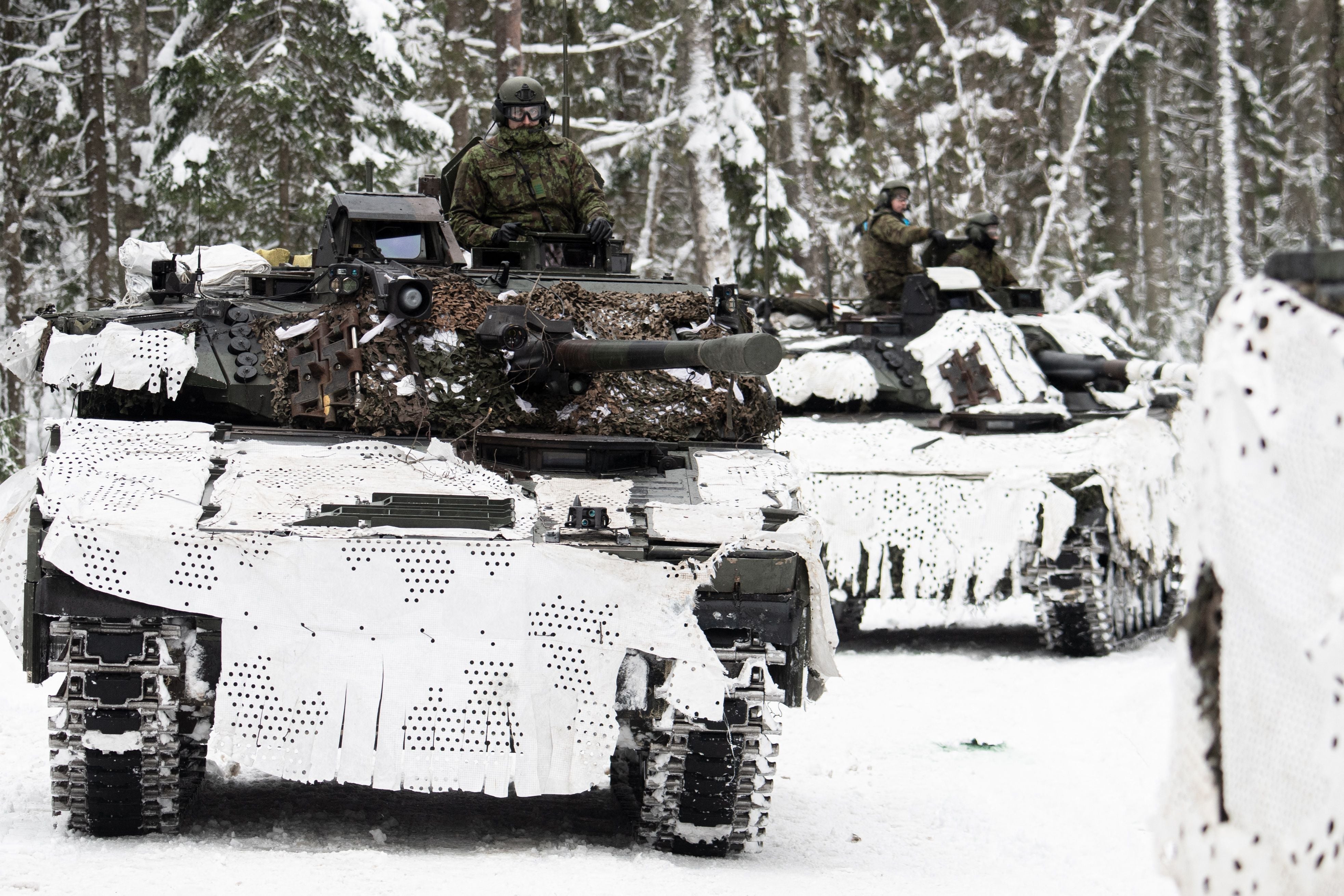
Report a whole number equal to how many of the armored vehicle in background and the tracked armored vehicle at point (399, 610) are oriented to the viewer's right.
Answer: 0

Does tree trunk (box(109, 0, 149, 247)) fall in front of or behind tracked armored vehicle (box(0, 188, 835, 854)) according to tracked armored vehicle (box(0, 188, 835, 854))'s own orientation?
behind

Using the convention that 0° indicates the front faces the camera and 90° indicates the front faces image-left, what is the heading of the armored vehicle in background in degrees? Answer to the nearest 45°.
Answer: approximately 0°

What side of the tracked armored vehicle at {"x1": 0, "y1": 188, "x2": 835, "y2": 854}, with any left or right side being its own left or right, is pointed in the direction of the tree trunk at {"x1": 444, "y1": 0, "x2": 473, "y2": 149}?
back

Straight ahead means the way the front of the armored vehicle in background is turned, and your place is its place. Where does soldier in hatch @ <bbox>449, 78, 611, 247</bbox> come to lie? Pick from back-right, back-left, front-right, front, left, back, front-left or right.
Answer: front-right

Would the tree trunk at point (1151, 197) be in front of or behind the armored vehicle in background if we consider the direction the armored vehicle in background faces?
behind

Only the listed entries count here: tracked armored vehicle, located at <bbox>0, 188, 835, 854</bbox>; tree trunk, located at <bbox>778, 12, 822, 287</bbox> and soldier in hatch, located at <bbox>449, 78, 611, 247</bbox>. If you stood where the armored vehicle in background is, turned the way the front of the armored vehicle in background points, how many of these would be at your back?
1

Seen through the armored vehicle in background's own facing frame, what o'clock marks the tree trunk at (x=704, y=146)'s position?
The tree trunk is roughly at 5 o'clock from the armored vehicle in background.
